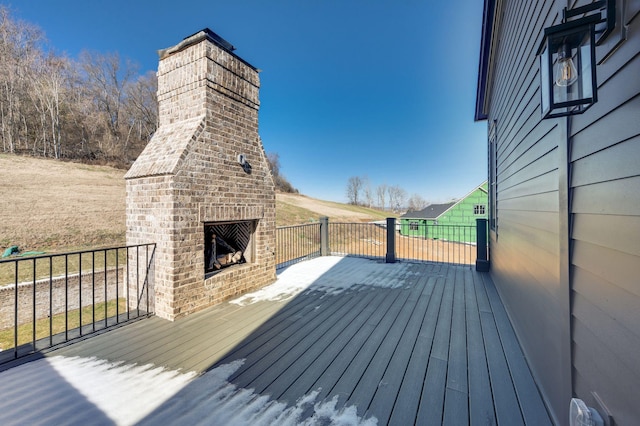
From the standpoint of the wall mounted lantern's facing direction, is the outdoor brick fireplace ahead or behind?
ahead

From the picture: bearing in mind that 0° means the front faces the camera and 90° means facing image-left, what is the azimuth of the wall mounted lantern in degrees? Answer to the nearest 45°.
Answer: approximately 90°

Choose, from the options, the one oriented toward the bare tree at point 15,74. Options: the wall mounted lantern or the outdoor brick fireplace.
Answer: the wall mounted lantern

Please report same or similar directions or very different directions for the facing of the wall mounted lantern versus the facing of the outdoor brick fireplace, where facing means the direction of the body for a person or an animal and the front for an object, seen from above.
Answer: very different directions

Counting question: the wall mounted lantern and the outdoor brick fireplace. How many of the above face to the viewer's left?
1

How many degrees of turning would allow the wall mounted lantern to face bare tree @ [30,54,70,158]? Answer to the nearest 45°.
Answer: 0° — it already faces it

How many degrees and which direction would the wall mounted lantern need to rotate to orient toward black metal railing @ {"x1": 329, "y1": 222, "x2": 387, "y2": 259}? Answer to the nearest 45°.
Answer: approximately 45° to its right

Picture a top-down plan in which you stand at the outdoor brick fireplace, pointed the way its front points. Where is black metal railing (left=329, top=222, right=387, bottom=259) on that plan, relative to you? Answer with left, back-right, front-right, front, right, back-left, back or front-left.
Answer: left

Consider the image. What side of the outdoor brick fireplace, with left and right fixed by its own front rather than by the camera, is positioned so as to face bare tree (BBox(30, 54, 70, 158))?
back

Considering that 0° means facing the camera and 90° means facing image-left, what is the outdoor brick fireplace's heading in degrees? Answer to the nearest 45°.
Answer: approximately 315°

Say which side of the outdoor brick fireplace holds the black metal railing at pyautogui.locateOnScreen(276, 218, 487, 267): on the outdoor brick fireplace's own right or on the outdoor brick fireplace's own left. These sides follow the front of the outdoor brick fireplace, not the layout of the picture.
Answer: on the outdoor brick fireplace's own left
